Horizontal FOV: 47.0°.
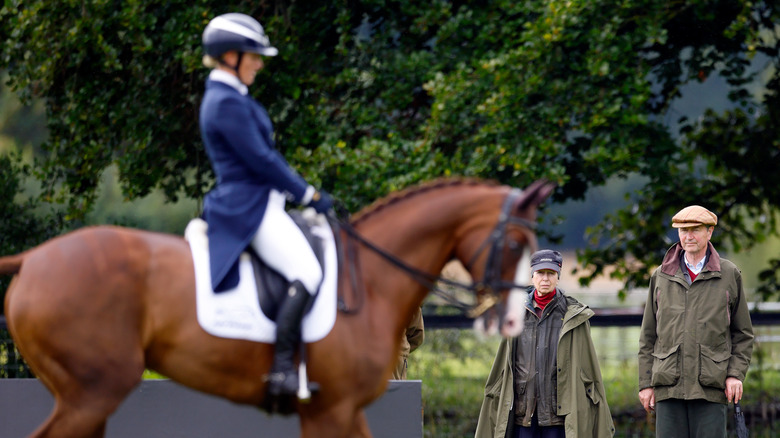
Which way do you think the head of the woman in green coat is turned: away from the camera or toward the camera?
toward the camera

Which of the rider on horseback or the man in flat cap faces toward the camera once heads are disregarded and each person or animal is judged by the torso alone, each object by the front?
the man in flat cap

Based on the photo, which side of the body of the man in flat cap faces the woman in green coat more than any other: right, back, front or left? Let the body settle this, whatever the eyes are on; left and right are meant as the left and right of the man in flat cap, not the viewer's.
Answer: right

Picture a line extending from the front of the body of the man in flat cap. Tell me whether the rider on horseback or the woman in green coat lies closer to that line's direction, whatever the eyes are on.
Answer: the rider on horseback

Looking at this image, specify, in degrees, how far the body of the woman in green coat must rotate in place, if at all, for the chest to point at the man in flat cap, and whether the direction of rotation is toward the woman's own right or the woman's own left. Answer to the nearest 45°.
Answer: approximately 90° to the woman's own left

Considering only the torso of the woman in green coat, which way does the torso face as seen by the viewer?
toward the camera

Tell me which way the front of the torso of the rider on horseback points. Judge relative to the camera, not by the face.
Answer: to the viewer's right

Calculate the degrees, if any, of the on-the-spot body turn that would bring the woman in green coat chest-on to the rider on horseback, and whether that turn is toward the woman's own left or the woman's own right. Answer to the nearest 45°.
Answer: approximately 45° to the woman's own right

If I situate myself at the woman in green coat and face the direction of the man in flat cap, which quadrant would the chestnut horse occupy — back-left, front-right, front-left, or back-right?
back-right

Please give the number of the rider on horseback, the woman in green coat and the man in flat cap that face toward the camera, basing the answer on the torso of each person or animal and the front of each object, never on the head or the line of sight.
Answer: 2

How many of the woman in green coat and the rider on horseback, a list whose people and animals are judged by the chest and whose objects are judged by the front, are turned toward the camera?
1

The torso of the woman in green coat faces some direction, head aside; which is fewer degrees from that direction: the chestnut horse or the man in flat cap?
the chestnut horse

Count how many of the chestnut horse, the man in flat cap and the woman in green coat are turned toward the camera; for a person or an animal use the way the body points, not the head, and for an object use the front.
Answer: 2

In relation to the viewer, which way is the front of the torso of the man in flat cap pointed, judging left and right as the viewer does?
facing the viewer

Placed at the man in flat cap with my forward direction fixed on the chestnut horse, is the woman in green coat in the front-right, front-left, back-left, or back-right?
front-right

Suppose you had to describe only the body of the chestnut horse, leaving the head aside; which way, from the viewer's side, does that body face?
to the viewer's right

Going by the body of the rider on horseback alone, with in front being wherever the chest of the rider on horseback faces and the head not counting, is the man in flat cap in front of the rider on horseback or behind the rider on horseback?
in front
